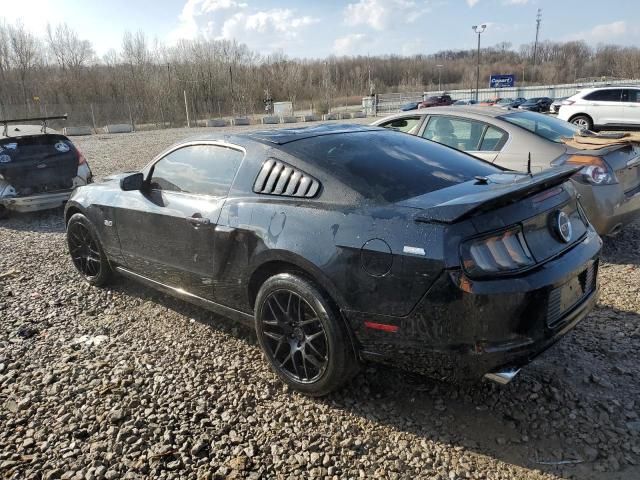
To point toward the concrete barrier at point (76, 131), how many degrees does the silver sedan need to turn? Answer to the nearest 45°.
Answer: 0° — it already faces it

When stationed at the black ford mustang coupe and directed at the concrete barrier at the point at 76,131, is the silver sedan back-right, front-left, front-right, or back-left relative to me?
front-right

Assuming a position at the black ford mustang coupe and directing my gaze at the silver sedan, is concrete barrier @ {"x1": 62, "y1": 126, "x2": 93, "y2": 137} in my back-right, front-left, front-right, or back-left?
front-left

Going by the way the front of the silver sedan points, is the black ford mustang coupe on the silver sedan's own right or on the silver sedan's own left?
on the silver sedan's own left

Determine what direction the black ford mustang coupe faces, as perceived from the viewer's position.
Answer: facing away from the viewer and to the left of the viewer

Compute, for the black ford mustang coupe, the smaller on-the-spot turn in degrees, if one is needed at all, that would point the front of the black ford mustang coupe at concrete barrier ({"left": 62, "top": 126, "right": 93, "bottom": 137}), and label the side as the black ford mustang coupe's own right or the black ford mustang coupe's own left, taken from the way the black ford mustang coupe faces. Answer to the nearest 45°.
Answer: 0° — it already faces it

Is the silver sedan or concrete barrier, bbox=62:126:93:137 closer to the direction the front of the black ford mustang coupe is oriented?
the concrete barrier

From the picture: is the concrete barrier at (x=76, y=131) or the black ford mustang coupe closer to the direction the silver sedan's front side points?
the concrete barrier

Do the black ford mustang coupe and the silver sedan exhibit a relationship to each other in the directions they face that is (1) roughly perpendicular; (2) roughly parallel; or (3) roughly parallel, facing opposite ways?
roughly parallel

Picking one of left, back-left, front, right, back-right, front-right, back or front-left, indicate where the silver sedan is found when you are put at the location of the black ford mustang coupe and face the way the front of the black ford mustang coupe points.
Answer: right

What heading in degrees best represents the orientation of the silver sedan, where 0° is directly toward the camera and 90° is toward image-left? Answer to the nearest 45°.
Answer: approximately 135°
